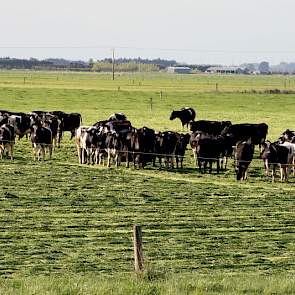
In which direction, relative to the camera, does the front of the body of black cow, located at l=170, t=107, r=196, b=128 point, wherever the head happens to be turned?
to the viewer's left

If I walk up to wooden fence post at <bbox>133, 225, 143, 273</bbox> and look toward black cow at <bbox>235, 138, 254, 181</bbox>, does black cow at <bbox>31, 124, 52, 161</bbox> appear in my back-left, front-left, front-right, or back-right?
front-left

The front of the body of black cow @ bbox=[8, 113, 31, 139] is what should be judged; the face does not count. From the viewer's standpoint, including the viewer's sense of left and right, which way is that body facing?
facing the viewer and to the left of the viewer

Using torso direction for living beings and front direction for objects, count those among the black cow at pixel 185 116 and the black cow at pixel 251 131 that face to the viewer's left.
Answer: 2

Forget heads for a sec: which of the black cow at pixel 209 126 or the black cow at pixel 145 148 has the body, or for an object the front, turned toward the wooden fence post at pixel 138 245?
the black cow at pixel 145 148

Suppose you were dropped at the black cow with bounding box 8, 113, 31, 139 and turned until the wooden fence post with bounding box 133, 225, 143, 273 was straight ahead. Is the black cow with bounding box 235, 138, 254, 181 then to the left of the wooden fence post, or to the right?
left

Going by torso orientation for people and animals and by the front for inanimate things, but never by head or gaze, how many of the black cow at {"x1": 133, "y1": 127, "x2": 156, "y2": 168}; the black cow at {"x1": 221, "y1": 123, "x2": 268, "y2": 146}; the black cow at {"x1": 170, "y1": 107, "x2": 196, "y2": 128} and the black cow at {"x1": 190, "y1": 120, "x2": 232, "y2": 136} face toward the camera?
1

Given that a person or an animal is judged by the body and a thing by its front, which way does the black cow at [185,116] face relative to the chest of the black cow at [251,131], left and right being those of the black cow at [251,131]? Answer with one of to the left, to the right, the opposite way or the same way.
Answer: the same way

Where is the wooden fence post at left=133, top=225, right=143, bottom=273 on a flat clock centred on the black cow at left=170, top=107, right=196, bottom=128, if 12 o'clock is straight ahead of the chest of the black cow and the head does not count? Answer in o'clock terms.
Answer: The wooden fence post is roughly at 9 o'clock from the black cow.

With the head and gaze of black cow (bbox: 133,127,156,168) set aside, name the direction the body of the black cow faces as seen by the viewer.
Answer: toward the camera

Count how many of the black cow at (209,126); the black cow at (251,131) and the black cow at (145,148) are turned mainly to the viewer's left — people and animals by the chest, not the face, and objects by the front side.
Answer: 1

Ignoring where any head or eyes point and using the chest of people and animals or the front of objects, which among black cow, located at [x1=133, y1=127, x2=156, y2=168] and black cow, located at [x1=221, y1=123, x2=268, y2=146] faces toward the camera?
black cow, located at [x1=133, y1=127, x2=156, y2=168]
